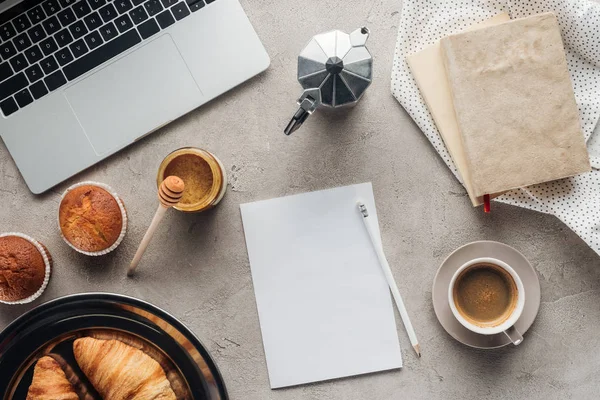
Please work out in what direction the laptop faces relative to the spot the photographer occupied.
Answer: facing the viewer and to the right of the viewer

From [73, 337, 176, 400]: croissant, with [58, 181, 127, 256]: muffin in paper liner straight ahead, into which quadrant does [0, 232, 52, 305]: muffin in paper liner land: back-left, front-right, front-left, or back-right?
front-left

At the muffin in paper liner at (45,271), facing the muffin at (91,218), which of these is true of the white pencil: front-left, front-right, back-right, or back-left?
front-right

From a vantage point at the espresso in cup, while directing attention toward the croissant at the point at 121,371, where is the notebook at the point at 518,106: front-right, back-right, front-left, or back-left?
back-right

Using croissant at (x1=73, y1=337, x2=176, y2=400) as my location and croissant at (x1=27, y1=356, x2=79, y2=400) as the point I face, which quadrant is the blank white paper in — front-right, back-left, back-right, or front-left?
back-right

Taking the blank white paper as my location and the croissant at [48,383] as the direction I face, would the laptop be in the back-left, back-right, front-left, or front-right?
front-right
